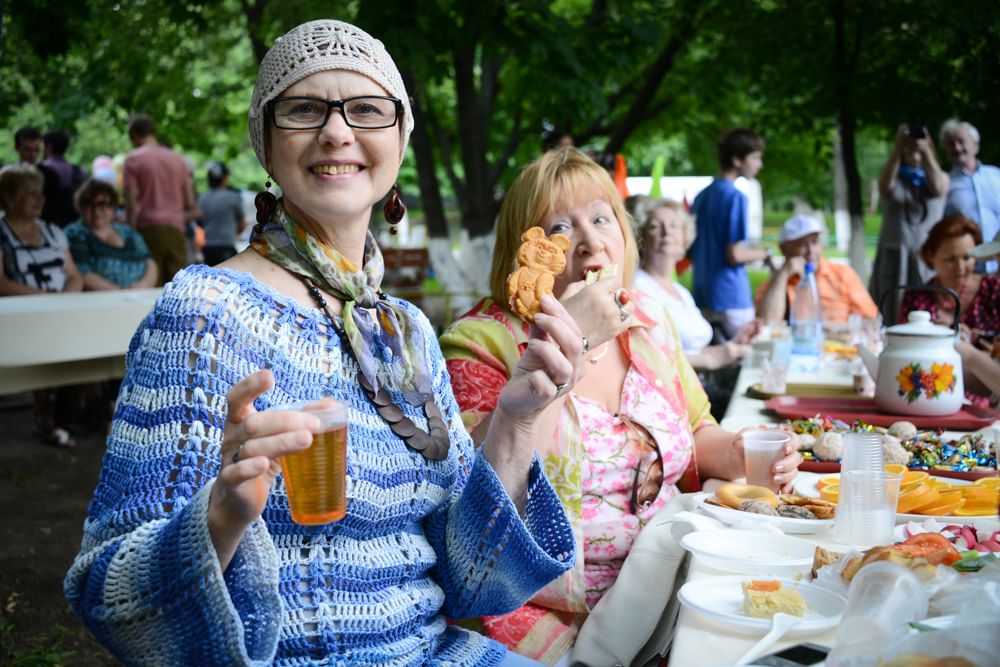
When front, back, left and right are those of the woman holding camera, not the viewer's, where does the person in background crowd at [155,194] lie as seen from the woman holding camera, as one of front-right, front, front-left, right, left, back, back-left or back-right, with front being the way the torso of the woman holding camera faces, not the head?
right

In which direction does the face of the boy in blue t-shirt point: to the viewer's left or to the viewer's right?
to the viewer's right

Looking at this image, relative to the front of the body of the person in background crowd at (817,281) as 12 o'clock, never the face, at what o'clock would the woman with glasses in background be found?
The woman with glasses in background is roughly at 3 o'clock from the person in background crowd.

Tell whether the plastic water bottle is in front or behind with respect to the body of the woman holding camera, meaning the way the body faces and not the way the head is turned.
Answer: in front

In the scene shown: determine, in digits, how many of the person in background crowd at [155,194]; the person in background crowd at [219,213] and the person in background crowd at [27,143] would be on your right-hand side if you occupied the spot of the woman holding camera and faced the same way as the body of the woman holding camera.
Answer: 3

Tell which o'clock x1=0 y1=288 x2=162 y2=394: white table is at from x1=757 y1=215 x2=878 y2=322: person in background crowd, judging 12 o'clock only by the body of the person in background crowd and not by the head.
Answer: The white table is roughly at 2 o'clock from the person in background crowd.

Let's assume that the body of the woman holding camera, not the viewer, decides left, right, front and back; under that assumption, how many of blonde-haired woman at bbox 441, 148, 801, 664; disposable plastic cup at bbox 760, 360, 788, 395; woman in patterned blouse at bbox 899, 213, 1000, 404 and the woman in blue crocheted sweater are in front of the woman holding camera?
4

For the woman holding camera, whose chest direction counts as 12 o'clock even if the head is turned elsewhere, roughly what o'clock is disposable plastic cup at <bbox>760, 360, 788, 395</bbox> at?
The disposable plastic cup is roughly at 12 o'clock from the woman holding camera.

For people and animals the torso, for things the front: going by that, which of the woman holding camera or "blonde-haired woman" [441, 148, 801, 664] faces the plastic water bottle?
the woman holding camera

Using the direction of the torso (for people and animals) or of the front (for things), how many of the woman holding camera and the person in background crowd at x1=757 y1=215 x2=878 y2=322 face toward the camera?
2

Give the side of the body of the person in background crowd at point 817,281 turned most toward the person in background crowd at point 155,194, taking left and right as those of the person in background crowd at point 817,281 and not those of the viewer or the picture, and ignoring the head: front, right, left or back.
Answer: right
